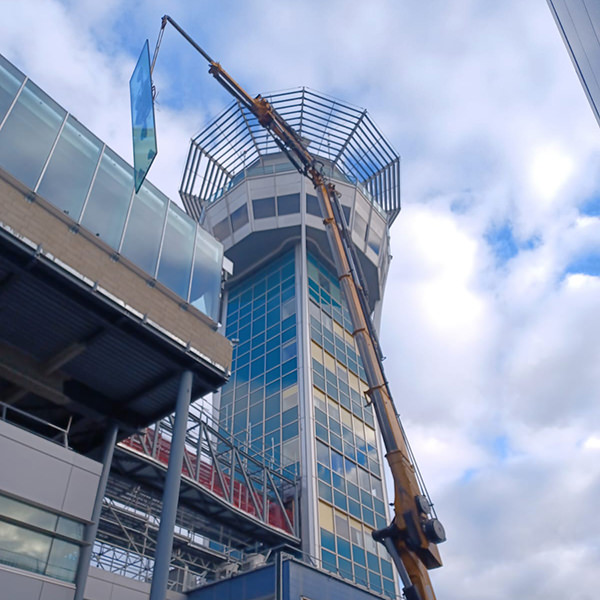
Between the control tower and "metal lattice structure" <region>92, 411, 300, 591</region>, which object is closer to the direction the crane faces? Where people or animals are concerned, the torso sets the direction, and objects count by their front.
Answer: the metal lattice structure

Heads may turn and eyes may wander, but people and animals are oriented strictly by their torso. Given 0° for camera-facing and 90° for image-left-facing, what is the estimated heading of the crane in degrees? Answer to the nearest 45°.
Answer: approximately 90°

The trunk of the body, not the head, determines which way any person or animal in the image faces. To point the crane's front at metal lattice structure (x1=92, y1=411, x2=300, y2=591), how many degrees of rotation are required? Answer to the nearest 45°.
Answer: approximately 45° to its right
